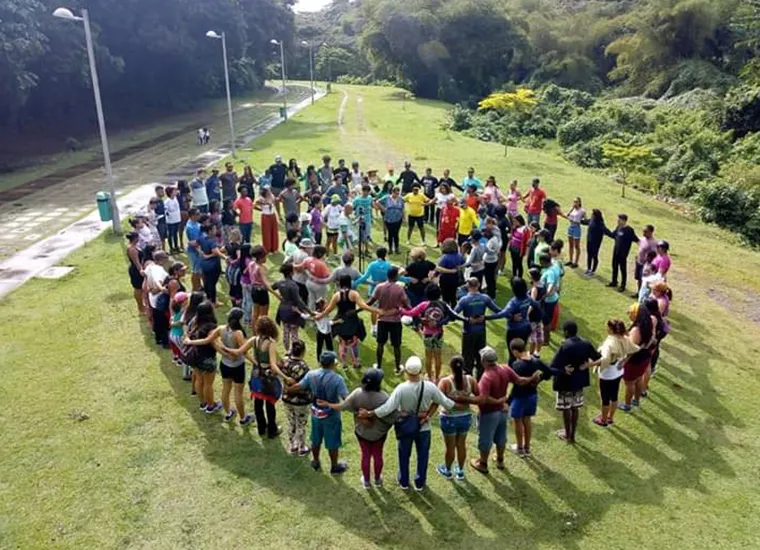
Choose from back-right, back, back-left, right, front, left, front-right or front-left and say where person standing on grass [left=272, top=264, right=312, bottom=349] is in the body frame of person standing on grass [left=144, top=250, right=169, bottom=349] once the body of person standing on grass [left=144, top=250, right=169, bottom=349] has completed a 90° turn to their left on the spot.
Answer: back-right

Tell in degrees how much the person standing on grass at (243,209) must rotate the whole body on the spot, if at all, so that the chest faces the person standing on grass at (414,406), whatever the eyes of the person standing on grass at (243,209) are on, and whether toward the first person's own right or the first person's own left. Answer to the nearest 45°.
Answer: approximately 45° to the first person's own right

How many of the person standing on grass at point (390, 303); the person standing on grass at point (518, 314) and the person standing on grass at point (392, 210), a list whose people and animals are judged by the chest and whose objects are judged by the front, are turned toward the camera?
1

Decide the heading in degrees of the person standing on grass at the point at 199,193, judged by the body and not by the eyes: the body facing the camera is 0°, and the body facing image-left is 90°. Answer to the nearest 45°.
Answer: approximately 315°

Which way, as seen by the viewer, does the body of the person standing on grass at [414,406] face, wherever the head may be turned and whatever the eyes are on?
away from the camera

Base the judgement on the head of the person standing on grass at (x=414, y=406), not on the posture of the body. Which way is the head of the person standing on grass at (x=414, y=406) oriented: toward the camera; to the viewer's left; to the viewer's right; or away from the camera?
away from the camera

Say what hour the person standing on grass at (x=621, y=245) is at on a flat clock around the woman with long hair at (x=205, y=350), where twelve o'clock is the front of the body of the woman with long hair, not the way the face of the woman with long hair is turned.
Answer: The person standing on grass is roughly at 1 o'clock from the woman with long hair.

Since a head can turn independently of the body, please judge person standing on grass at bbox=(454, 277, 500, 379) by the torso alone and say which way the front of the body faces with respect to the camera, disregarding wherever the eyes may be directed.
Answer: away from the camera

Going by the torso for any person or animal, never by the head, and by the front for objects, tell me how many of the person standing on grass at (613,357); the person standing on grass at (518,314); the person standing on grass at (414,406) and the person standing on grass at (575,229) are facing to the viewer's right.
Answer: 0

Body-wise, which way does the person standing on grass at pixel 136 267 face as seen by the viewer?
to the viewer's right

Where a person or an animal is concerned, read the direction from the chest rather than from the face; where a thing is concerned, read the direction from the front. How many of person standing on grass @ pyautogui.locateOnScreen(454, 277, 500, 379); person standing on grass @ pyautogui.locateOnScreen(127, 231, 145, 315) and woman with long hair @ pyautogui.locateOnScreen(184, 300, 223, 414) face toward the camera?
0

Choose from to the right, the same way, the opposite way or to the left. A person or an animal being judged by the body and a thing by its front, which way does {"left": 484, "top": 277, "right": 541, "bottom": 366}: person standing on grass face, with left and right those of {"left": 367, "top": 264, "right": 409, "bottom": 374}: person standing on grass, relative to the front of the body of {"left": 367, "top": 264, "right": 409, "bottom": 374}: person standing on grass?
the same way

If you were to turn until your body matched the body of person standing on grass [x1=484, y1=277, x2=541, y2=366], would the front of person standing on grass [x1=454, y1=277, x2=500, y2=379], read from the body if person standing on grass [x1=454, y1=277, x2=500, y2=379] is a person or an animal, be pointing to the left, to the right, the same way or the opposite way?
the same way

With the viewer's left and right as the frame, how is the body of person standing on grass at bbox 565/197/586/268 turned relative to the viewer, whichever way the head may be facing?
facing the viewer and to the left of the viewer

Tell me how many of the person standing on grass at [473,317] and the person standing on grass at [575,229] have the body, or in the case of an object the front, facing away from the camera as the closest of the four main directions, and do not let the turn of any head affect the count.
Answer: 1

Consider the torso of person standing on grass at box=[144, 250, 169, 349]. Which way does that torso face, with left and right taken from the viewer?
facing to the right of the viewer

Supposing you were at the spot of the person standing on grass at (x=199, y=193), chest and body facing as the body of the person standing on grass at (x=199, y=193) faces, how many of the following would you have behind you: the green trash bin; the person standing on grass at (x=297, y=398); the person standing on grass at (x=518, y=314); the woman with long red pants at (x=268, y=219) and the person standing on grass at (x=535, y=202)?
1

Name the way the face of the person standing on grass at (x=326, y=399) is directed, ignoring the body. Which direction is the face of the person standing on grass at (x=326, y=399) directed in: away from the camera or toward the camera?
away from the camera

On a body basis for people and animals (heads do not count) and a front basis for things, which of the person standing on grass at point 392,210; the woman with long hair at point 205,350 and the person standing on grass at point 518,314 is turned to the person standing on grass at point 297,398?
the person standing on grass at point 392,210

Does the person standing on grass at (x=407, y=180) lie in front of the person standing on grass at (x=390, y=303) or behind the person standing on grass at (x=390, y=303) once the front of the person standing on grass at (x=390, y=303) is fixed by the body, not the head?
in front

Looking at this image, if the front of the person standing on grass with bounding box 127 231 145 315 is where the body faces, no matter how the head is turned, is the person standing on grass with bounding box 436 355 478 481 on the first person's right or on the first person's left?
on the first person's right

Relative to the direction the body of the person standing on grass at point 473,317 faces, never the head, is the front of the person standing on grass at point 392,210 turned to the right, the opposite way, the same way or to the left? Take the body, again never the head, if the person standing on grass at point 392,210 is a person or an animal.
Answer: the opposite way

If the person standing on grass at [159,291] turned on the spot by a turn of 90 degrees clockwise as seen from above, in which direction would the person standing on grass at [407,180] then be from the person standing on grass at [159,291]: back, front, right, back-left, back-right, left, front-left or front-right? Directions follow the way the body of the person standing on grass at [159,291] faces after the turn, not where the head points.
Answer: back-left

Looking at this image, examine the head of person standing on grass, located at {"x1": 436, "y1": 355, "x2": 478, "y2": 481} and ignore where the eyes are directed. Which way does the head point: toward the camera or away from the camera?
away from the camera

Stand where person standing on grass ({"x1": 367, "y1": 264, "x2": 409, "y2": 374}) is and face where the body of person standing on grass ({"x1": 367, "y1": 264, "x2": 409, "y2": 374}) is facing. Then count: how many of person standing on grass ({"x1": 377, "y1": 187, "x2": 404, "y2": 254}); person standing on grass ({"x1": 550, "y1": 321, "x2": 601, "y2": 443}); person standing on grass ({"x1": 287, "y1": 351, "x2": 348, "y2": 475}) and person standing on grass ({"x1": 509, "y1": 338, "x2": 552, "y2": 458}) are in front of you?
1
